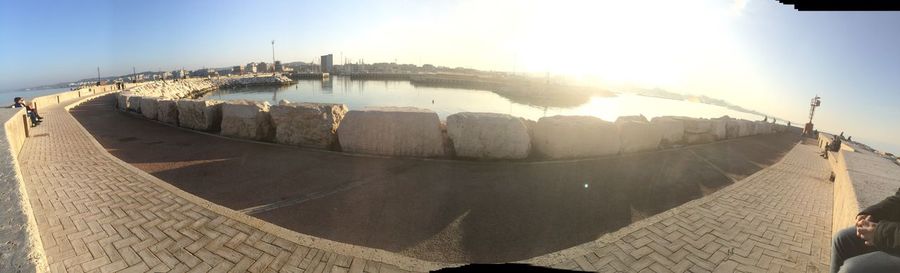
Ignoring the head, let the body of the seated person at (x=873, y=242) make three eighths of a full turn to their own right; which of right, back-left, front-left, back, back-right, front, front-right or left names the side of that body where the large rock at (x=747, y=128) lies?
front-left

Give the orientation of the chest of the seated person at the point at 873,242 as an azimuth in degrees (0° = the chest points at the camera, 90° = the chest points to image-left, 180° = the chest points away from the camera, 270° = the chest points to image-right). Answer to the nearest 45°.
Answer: approximately 90°

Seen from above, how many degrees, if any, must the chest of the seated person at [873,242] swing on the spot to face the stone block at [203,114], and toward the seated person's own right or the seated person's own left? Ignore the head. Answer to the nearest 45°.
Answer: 0° — they already face it

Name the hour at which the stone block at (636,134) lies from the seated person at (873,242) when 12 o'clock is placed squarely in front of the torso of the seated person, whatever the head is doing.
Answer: The stone block is roughly at 2 o'clock from the seated person.

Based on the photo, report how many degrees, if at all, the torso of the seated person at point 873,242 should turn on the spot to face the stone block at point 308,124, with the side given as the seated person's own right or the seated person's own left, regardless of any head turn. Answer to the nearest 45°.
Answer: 0° — they already face it

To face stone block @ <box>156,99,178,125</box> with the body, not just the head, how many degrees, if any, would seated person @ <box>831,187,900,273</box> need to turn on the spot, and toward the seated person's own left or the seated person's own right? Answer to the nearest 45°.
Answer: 0° — they already face it
